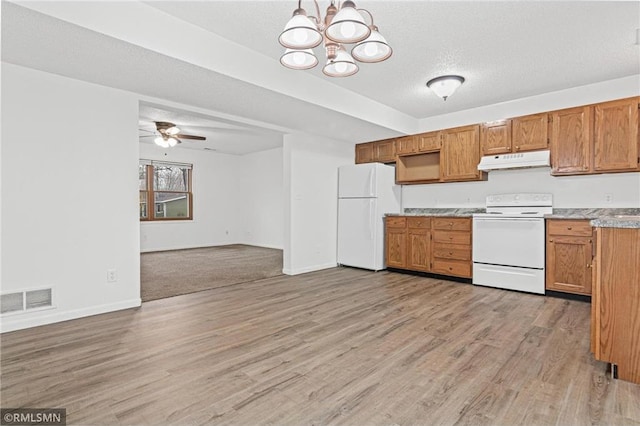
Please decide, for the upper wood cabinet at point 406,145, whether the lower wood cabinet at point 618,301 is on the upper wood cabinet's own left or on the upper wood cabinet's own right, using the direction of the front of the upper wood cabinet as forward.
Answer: on the upper wood cabinet's own left

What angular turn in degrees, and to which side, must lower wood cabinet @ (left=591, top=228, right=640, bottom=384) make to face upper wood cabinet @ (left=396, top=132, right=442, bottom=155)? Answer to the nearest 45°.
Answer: approximately 45° to its right

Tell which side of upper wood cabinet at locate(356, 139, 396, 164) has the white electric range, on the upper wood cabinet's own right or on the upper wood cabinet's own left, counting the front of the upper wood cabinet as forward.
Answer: on the upper wood cabinet's own left

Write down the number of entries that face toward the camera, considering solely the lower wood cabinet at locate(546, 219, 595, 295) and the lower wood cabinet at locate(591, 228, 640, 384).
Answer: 1

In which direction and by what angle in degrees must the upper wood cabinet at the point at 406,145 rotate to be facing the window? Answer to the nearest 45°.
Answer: approximately 45° to its right

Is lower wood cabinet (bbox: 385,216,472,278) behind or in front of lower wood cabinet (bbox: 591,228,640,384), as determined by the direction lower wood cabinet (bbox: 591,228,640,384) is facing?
in front

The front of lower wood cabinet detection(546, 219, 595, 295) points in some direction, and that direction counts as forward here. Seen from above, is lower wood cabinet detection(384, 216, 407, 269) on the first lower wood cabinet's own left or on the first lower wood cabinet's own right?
on the first lower wood cabinet's own right

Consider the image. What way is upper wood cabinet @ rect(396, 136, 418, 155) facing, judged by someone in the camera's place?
facing the viewer and to the left of the viewer

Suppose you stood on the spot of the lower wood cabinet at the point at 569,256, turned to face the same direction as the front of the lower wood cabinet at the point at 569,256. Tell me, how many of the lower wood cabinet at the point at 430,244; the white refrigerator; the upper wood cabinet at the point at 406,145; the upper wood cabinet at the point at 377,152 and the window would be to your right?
5

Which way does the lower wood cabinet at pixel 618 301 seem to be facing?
to the viewer's left

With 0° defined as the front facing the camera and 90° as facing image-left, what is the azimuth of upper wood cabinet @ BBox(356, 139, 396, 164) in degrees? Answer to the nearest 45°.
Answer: approximately 45°

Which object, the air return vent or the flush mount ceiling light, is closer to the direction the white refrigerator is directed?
the air return vent

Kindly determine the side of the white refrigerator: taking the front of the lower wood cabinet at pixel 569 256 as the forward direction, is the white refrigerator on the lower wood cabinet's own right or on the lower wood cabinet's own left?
on the lower wood cabinet's own right

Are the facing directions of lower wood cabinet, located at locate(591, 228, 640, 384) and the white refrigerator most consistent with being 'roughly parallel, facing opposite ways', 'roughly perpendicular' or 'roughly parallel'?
roughly perpendicular
